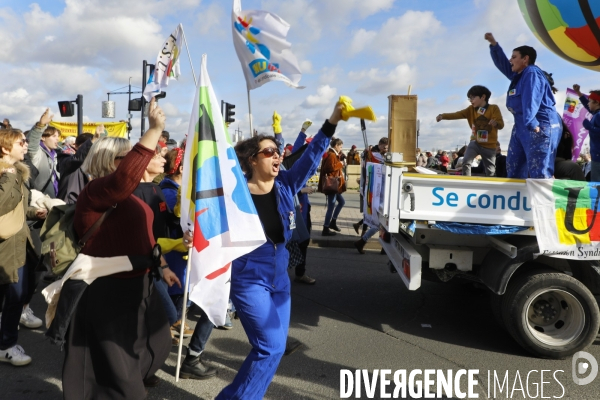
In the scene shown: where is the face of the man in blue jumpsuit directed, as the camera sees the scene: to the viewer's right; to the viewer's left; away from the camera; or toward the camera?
to the viewer's left

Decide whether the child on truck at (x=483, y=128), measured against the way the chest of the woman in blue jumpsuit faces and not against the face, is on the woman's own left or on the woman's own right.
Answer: on the woman's own left

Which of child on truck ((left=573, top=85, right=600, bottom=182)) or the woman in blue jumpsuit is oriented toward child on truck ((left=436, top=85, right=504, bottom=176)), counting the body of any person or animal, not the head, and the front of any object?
child on truck ((left=573, top=85, right=600, bottom=182))

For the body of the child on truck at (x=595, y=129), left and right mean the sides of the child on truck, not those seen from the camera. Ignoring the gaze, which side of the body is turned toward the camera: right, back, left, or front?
left

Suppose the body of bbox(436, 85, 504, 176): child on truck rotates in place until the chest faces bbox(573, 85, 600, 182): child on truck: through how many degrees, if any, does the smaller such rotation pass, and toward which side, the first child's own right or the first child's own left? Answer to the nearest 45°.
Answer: approximately 135° to the first child's own left

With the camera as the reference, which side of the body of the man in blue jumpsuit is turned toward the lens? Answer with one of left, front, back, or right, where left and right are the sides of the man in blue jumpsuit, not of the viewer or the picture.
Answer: left

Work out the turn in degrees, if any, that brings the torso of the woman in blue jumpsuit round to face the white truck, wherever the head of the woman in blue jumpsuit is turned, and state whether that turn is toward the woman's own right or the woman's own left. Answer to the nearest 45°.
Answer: approximately 90° to the woman's own left

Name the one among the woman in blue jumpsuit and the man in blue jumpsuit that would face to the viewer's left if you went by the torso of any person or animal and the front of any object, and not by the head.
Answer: the man in blue jumpsuit

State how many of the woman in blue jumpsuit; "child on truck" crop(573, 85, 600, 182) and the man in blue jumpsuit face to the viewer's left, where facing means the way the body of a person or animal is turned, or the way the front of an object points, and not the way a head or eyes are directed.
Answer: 2
